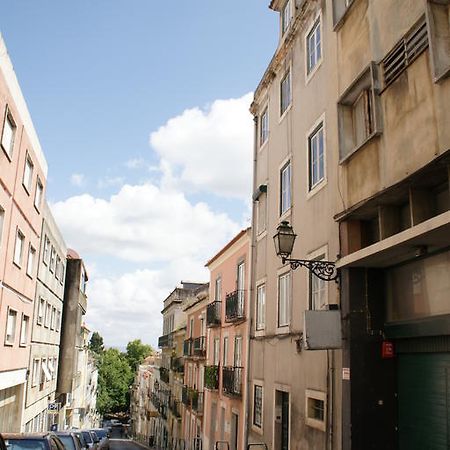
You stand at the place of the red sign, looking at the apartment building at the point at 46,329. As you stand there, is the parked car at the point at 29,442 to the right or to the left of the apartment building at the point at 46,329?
left

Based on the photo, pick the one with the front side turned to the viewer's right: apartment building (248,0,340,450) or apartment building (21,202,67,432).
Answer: apartment building (21,202,67,432)

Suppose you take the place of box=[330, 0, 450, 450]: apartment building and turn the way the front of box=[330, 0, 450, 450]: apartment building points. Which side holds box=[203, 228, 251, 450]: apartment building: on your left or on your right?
on your right

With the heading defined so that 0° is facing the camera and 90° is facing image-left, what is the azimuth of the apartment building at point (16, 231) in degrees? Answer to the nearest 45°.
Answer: approximately 270°

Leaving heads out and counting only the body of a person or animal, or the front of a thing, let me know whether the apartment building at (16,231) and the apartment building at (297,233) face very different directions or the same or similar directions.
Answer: very different directions

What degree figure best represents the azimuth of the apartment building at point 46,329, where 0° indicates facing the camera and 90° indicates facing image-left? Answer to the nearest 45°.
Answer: approximately 270°
